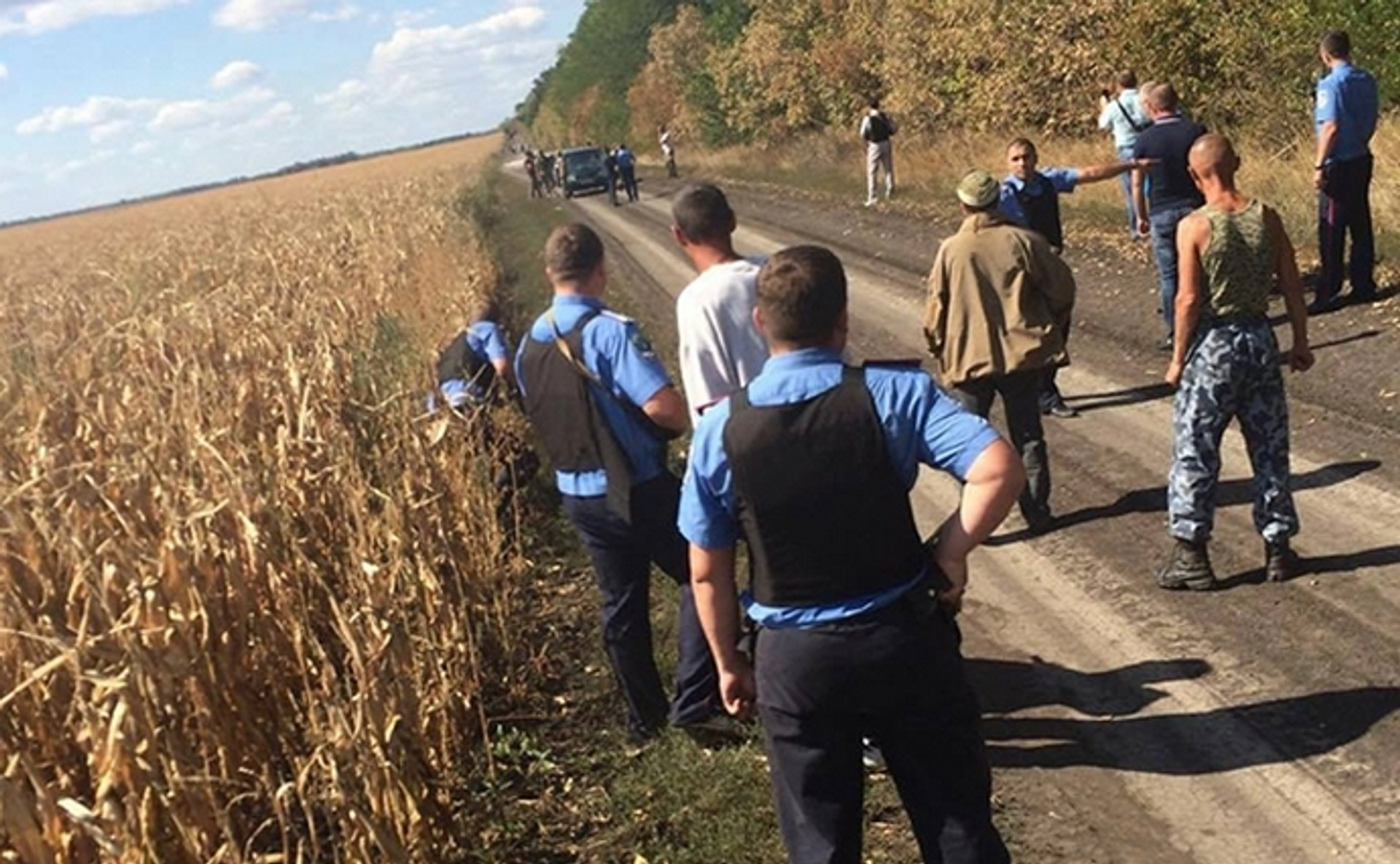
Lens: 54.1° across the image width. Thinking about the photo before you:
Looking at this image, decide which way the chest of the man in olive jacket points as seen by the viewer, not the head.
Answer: away from the camera

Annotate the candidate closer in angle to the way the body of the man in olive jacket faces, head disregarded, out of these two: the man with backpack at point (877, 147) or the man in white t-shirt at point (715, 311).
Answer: the man with backpack

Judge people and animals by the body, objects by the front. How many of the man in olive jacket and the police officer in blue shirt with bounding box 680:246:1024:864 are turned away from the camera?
2

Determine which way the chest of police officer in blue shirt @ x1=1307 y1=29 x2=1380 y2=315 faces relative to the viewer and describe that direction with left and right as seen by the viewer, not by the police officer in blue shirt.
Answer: facing away from the viewer and to the left of the viewer

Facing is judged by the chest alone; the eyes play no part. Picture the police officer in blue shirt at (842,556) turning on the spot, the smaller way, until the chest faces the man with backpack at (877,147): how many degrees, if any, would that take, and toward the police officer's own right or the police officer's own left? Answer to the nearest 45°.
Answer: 0° — they already face them

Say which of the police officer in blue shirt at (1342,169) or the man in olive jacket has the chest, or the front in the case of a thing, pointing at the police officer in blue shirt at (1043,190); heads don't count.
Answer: the man in olive jacket

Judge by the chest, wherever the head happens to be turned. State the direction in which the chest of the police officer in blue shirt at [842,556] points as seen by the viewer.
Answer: away from the camera

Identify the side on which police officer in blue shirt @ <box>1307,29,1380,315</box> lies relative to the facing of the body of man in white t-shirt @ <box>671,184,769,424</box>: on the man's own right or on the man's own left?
on the man's own right

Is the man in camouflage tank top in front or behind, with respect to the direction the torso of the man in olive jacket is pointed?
behind

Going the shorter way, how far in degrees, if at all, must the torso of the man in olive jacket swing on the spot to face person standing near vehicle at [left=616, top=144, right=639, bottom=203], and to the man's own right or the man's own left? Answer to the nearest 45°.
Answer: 0° — they already face them
